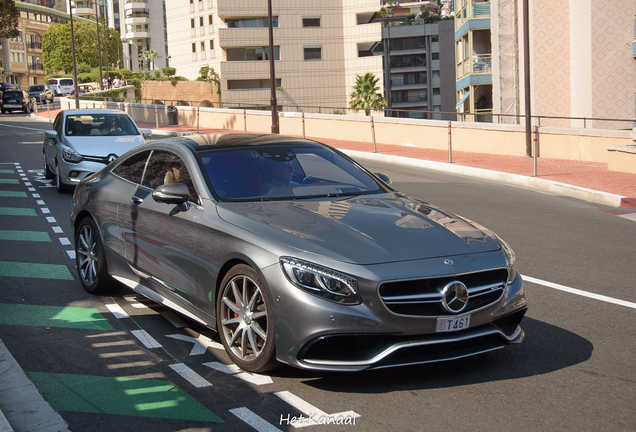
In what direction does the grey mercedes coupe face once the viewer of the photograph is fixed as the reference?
facing the viewer and to the right of the viewer

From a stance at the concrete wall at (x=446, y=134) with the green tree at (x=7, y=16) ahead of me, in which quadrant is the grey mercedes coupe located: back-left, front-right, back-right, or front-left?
back-left

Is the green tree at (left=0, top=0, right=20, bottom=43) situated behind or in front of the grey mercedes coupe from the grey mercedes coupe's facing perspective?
behind

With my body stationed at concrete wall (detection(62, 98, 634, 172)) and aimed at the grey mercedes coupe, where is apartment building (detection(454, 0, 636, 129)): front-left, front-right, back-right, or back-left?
back-left

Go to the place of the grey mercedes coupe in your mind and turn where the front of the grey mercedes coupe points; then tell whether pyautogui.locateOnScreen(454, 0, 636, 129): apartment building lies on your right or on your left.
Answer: on your left
